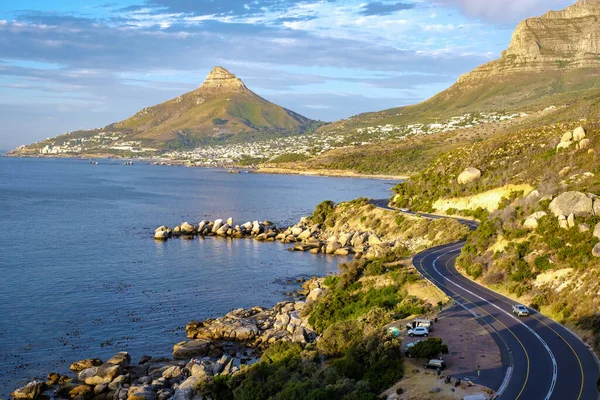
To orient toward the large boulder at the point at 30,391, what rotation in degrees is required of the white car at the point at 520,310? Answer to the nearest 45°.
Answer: approximately 90° to its right

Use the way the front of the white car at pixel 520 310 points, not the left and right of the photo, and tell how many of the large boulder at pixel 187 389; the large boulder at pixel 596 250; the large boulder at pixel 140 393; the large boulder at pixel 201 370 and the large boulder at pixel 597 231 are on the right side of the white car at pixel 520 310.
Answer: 3

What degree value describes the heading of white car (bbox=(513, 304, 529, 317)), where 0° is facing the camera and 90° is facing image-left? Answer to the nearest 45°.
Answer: approximately 315°

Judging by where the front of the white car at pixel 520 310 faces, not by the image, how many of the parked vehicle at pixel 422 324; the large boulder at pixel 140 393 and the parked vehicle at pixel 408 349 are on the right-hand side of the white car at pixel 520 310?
3

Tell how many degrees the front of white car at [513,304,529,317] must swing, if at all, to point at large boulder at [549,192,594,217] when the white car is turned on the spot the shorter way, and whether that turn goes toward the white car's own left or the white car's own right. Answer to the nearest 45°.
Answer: approximately 135° to the white car's own left

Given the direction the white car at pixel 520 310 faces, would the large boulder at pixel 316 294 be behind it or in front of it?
behind

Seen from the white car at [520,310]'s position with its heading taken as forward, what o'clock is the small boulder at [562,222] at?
The small boulder is roughly at 8 o'clock from the white car.

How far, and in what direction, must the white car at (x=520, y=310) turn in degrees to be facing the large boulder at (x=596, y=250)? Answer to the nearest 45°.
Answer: approximately 90° to its left

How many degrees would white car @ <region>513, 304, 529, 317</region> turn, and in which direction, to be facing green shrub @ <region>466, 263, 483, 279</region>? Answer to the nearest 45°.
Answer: approximately 135° to its left

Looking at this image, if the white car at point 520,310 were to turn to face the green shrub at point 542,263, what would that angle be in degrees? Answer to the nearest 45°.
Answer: approximately 135° to its left

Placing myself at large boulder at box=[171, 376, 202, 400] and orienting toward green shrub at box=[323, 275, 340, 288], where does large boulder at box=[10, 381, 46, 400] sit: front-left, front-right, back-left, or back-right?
back-left

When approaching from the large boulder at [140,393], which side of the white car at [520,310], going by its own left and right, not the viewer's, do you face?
right
